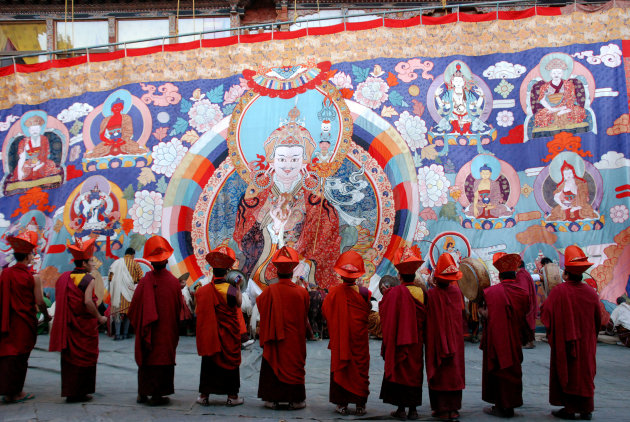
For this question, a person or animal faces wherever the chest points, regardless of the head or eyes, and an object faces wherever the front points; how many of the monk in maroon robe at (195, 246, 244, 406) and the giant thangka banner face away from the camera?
1

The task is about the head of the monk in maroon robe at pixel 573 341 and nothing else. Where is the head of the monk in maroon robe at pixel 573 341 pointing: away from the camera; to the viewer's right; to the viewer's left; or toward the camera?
away from the camera

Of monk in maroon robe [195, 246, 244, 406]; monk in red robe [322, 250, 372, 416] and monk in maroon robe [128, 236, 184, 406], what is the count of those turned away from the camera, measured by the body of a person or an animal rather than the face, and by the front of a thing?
3

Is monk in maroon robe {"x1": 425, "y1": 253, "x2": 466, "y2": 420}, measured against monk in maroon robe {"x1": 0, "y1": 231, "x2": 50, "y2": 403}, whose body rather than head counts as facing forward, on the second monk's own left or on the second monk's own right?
on the second monk's own right

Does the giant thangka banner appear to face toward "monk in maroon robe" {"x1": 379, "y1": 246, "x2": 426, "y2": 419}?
yes

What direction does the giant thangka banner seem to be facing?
toward the camera

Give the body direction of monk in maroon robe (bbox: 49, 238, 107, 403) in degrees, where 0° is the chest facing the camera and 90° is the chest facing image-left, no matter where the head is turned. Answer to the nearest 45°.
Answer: approximately 225°

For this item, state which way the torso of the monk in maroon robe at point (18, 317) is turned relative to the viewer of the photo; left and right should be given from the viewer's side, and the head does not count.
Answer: facing away from the viewer and to the right of the viewer

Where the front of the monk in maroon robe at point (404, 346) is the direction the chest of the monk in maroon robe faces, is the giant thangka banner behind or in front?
in front

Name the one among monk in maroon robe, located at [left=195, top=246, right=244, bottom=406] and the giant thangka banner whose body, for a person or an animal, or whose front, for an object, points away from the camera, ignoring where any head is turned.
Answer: the monk in maroon robe

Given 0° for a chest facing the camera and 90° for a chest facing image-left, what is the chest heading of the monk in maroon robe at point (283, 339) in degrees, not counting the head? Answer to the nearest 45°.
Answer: approximately 180°

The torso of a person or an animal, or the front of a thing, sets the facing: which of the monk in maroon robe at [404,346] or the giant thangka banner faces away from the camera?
the monk in maroon robe

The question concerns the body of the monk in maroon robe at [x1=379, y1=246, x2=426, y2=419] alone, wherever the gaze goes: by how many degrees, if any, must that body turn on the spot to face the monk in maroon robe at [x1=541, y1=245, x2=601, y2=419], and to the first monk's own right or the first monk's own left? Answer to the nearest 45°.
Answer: approximately 90° to the first monk's own right

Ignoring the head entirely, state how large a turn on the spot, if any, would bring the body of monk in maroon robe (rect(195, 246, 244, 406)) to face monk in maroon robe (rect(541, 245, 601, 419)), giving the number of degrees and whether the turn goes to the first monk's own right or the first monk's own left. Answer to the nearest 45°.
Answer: approximately 90° to the first monk's own right

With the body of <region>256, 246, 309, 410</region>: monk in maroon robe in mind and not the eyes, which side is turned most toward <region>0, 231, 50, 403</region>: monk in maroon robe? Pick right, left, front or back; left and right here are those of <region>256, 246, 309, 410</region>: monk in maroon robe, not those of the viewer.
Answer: left

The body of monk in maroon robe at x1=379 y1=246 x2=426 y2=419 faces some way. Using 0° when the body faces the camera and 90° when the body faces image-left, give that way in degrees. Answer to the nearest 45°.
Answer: approximately 180°

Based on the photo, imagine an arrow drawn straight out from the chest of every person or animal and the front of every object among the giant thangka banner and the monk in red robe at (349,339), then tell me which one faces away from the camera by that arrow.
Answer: the monk in red robe

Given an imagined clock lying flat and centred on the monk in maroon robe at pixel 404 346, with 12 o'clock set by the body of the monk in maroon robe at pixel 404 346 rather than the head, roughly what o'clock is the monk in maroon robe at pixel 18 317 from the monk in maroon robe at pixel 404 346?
the monk in maroon robe at pixel 18 317 is roughly at 9 o'clock from the monk in maroon robe at pixel 404 346.

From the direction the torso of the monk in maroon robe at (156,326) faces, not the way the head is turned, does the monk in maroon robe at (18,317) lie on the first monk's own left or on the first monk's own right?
on the first monk's own left
